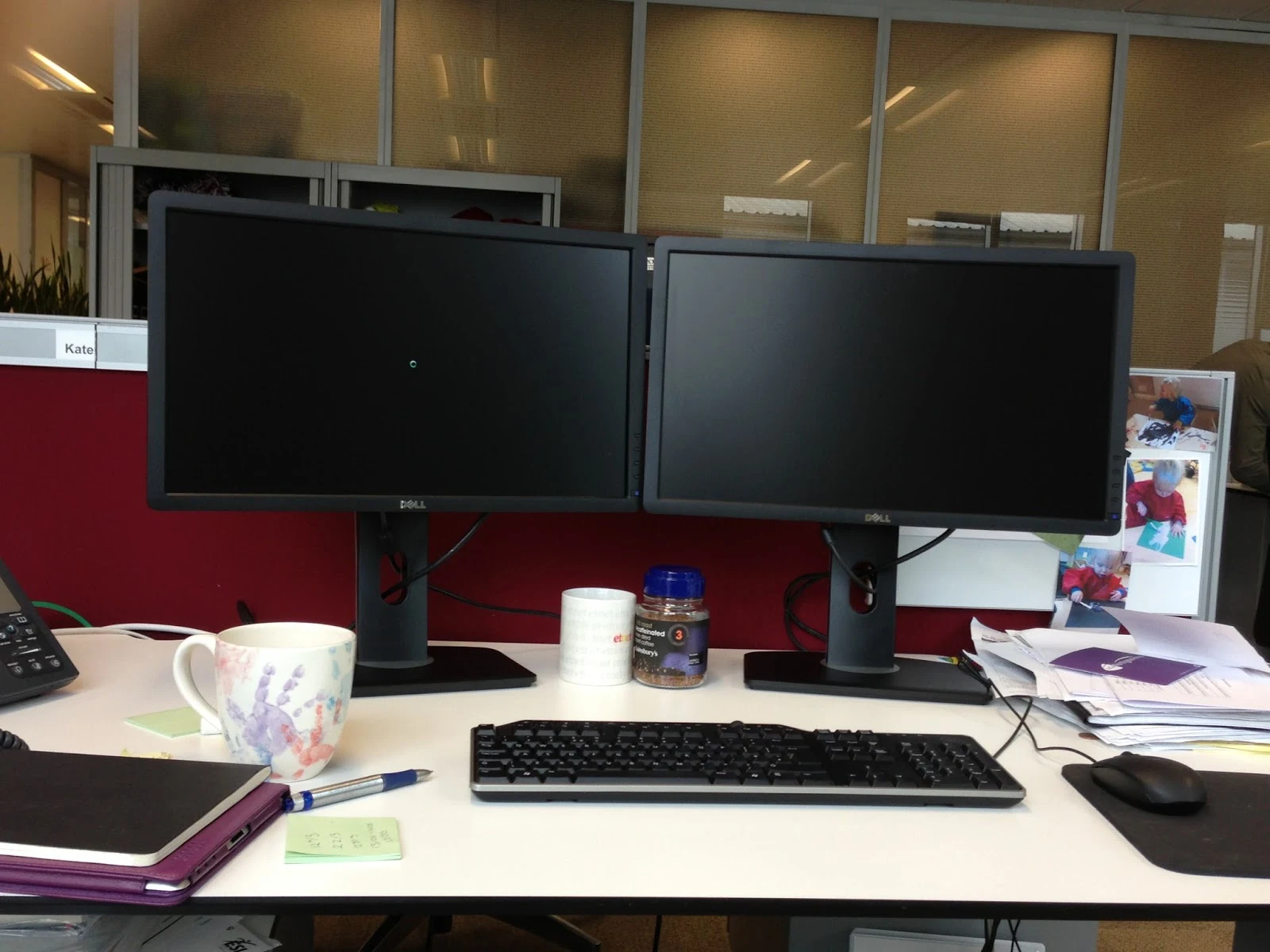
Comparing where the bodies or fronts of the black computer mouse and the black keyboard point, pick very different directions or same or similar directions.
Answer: very different directions

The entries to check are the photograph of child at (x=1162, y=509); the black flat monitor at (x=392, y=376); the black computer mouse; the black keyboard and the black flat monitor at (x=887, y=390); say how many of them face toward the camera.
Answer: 4

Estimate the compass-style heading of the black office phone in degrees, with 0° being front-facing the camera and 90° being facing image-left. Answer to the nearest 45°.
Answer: approximately 315°

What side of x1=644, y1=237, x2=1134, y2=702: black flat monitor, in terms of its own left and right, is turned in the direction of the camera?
front

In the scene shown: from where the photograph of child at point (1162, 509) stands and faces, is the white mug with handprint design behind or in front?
in front

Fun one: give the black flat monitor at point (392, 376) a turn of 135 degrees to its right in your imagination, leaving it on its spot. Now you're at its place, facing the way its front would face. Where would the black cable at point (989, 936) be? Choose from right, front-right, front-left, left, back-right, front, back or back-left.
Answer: back-right

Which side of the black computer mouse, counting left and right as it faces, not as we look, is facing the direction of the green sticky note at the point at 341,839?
left

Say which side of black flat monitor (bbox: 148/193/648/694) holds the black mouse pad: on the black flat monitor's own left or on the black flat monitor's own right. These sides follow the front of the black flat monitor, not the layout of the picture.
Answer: on the black flat monitor's own left

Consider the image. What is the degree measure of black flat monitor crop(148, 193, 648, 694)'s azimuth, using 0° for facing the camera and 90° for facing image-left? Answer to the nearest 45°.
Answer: approximately 0°

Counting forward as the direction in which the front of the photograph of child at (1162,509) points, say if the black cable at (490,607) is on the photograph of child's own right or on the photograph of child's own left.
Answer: on the photograph of child's own right

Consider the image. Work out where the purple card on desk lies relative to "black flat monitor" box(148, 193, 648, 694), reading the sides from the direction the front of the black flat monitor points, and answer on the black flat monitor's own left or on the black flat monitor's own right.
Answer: on the black flat monitor's own left

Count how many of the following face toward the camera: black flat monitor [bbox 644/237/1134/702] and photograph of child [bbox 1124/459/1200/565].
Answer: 2

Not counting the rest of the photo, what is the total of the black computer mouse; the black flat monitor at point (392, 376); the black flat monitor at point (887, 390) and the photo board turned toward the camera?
3
